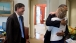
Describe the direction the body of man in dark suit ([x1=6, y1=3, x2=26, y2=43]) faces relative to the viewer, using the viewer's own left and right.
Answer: facing the viewer and to the right of the viewer

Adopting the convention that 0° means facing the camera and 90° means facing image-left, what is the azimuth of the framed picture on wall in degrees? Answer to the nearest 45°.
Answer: approximately 0°

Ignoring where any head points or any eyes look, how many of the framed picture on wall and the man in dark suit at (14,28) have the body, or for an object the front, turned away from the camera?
0

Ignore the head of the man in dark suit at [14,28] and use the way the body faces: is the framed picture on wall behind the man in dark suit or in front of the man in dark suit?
behind

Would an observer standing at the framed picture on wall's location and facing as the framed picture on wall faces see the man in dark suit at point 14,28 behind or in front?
in front
